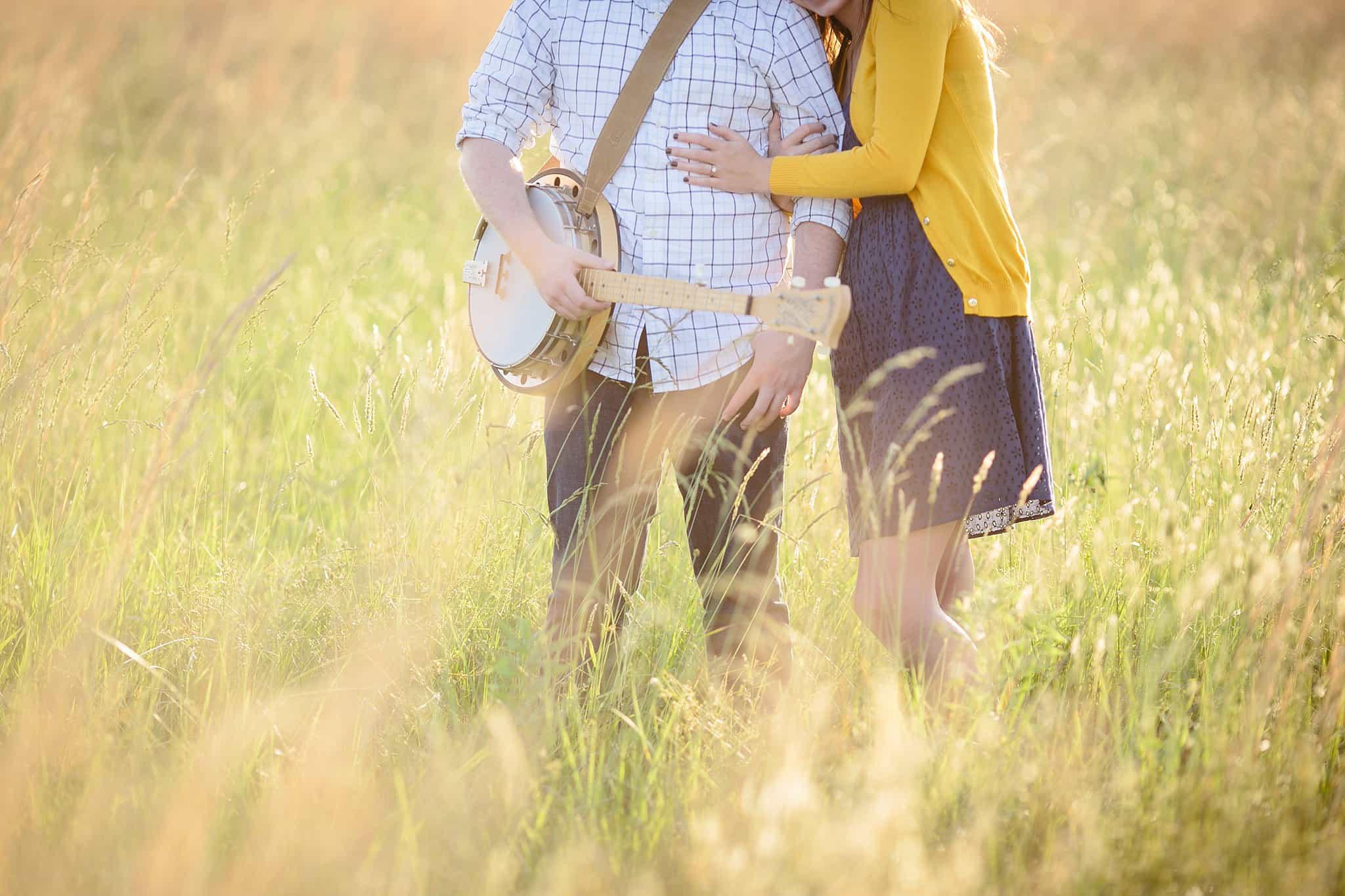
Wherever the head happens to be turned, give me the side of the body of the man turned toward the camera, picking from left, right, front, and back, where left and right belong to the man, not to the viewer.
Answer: front
